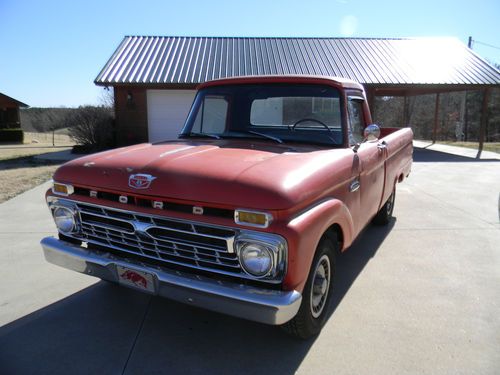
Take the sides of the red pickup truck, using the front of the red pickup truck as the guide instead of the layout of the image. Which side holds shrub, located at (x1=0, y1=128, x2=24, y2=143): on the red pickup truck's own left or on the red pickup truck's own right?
on the red pickup truck's own right

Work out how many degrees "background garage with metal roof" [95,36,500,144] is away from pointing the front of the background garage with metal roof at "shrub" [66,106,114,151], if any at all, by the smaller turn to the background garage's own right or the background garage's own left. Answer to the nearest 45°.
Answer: approximately 90° to the background garage's own right

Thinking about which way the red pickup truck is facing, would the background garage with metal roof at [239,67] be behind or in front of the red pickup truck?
behind

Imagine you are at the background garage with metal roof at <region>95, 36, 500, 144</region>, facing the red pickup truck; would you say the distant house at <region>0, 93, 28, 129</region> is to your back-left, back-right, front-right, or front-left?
back-right

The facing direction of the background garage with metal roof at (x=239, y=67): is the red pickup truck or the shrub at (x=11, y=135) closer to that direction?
the red pickup truck

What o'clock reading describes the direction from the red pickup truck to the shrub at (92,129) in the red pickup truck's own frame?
The shrub is roughly at 4 o'clock from the red pickup truck.

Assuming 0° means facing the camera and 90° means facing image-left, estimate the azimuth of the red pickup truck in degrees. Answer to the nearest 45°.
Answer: approximately 45°

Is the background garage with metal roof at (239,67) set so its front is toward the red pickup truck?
yes
